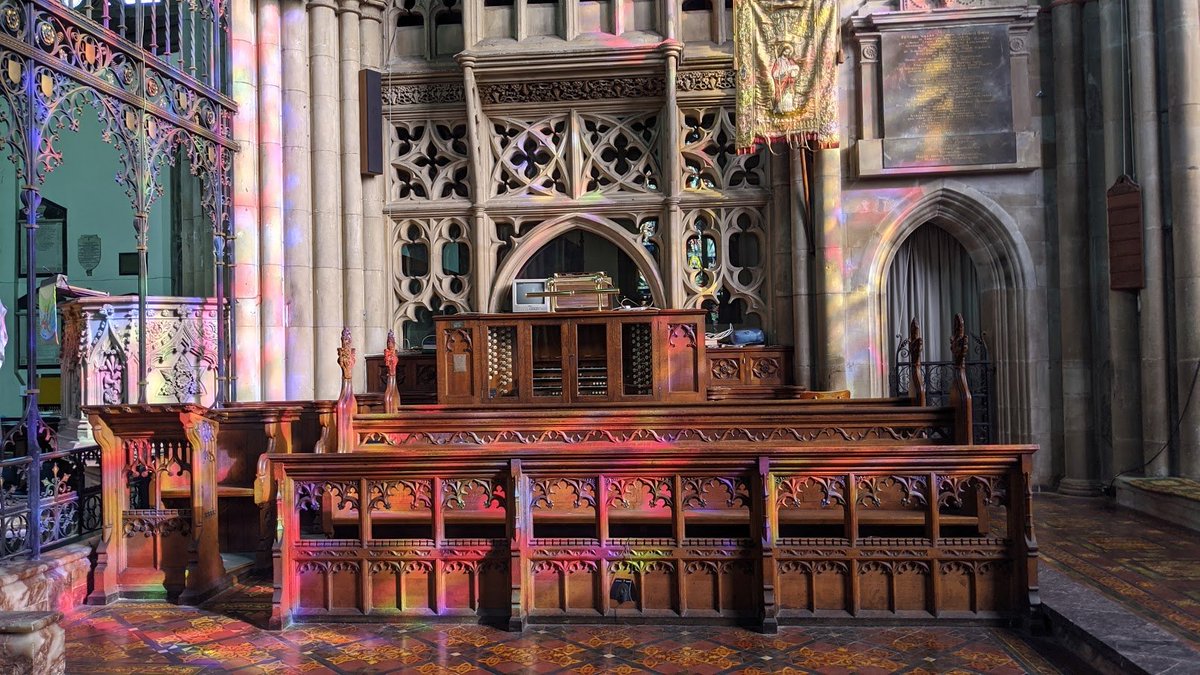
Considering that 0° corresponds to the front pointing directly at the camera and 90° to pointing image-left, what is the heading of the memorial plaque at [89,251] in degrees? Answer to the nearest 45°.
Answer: approximately 0°

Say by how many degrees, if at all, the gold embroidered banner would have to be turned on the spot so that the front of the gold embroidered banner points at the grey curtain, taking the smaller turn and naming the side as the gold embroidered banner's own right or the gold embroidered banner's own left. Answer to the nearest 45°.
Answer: approximately 135° to the gold embroidered banner's own left

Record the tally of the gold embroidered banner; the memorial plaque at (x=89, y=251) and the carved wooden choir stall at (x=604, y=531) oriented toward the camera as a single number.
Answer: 3

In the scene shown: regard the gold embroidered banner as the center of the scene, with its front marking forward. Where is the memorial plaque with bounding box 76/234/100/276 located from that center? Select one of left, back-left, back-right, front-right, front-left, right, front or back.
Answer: right

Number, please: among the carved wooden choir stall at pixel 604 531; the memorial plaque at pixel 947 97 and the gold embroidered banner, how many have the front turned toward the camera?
3

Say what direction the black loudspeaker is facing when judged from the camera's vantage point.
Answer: facing the viewer and to the right of the viewer

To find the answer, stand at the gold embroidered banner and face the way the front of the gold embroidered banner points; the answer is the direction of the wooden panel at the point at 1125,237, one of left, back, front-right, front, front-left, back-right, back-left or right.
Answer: left

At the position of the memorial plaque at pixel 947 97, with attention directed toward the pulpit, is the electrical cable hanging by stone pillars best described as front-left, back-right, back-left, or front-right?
back-left

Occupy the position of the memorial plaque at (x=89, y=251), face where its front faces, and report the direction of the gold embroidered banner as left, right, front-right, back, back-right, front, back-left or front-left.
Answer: front-left

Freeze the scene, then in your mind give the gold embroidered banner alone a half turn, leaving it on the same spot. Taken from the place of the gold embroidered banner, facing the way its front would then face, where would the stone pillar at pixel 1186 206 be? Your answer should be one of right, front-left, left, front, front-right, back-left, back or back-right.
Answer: right
